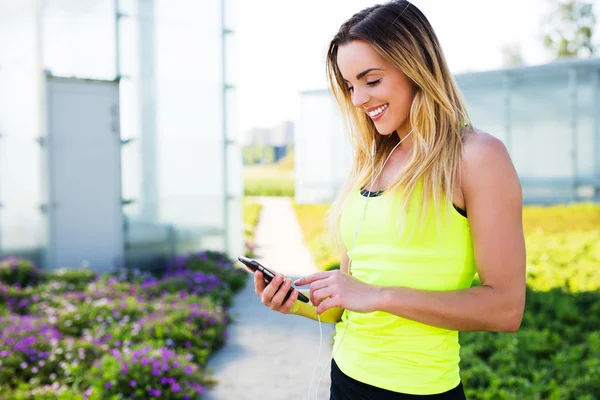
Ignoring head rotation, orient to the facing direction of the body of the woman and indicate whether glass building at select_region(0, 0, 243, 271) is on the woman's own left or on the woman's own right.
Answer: on the woman's own right

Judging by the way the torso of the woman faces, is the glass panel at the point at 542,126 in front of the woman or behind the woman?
behind

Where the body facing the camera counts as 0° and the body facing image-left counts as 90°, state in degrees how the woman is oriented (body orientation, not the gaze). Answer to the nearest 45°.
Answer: approximately 45°

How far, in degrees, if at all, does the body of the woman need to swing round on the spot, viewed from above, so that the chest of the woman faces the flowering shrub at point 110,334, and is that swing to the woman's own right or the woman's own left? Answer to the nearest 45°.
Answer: approximately 90° to the woman's own right

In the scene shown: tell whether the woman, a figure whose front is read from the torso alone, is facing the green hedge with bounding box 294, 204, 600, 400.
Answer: no

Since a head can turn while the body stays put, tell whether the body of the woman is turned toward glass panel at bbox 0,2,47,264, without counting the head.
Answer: no

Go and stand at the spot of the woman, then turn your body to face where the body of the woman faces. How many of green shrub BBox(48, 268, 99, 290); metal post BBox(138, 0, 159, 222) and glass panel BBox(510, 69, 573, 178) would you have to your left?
0

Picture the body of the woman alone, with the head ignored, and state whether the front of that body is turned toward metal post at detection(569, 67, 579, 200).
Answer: no

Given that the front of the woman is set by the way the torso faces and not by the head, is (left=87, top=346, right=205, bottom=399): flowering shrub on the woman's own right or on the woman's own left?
on the woman's own right

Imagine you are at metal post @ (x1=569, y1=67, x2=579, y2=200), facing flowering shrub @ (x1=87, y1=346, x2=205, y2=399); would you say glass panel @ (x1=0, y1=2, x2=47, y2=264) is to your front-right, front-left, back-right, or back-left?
front-right

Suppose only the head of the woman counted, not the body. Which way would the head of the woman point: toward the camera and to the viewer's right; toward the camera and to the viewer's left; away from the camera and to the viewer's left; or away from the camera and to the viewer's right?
toward the camera and to the viewer's left
